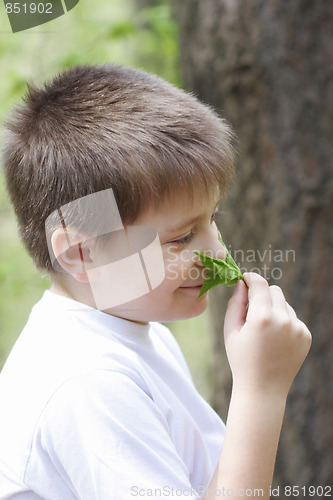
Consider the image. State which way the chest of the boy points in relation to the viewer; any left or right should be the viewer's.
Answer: facing to the right of the viewer

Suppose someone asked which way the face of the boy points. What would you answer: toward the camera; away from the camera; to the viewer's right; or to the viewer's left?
to the viewer's right
